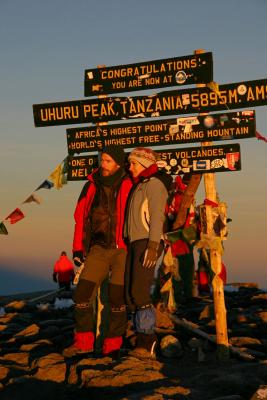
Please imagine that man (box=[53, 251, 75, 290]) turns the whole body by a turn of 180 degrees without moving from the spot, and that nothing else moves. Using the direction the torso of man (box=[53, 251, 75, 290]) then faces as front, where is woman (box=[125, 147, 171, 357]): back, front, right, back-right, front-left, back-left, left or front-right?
front

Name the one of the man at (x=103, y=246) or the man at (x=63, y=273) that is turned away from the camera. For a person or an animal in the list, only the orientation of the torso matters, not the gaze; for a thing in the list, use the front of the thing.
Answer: the man at (x=63, y=273)

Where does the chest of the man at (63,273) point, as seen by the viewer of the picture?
away from the camera

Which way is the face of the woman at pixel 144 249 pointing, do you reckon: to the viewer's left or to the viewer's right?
to the viewer's left

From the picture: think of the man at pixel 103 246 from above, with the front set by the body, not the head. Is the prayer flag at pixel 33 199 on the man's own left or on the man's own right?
on the man's own right

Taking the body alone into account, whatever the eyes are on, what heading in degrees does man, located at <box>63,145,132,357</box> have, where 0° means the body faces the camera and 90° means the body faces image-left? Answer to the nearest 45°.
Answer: approximately 45°

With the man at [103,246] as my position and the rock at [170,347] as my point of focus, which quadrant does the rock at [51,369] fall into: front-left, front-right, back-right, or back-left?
back-right

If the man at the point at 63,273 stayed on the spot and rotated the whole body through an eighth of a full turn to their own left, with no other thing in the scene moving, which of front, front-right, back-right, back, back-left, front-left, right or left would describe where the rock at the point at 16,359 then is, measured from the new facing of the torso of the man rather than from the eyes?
back-left

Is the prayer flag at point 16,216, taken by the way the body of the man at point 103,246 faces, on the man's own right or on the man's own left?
on the man's own right
